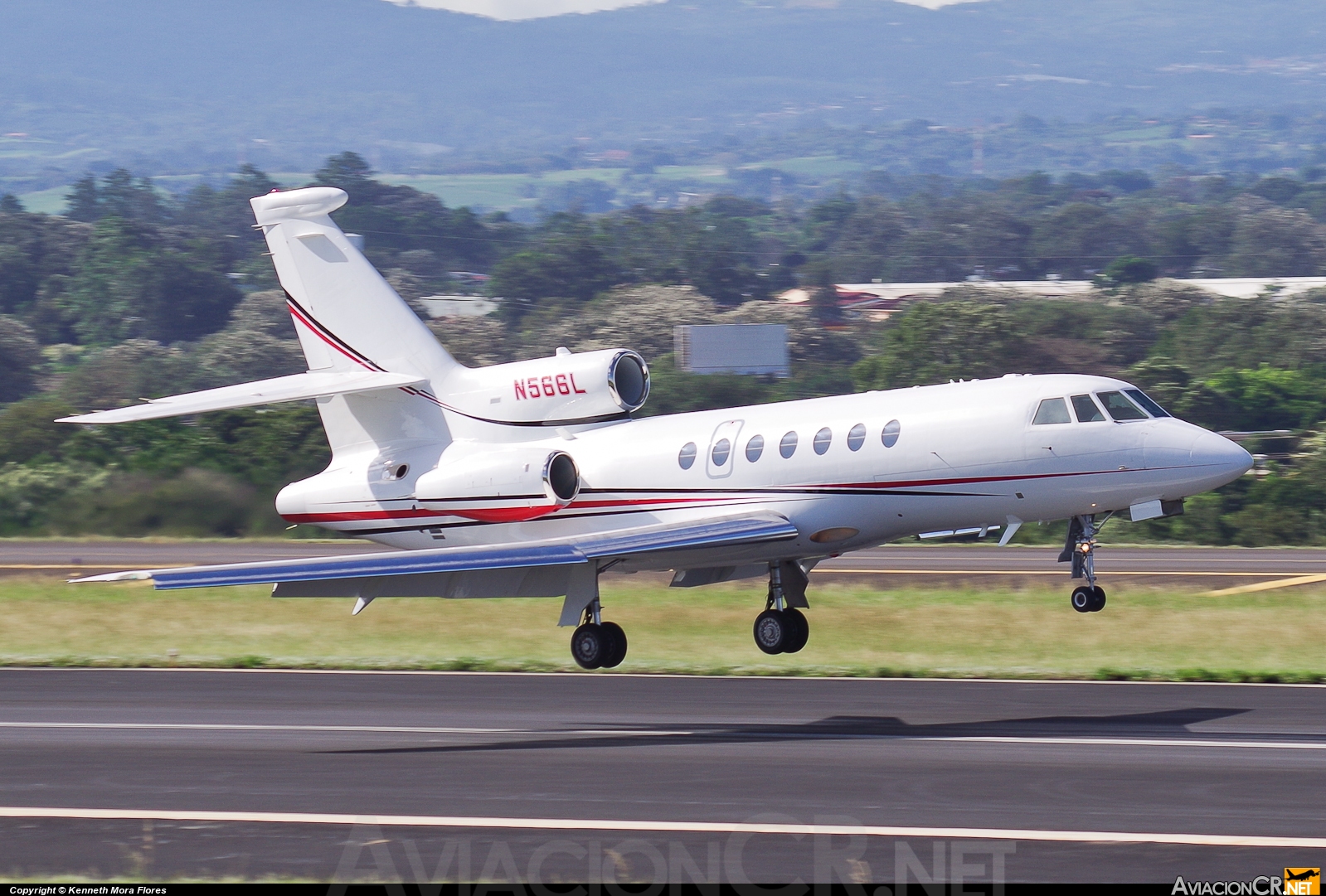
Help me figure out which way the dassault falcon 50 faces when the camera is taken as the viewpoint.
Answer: facing the viewer and to the right of the viewer
